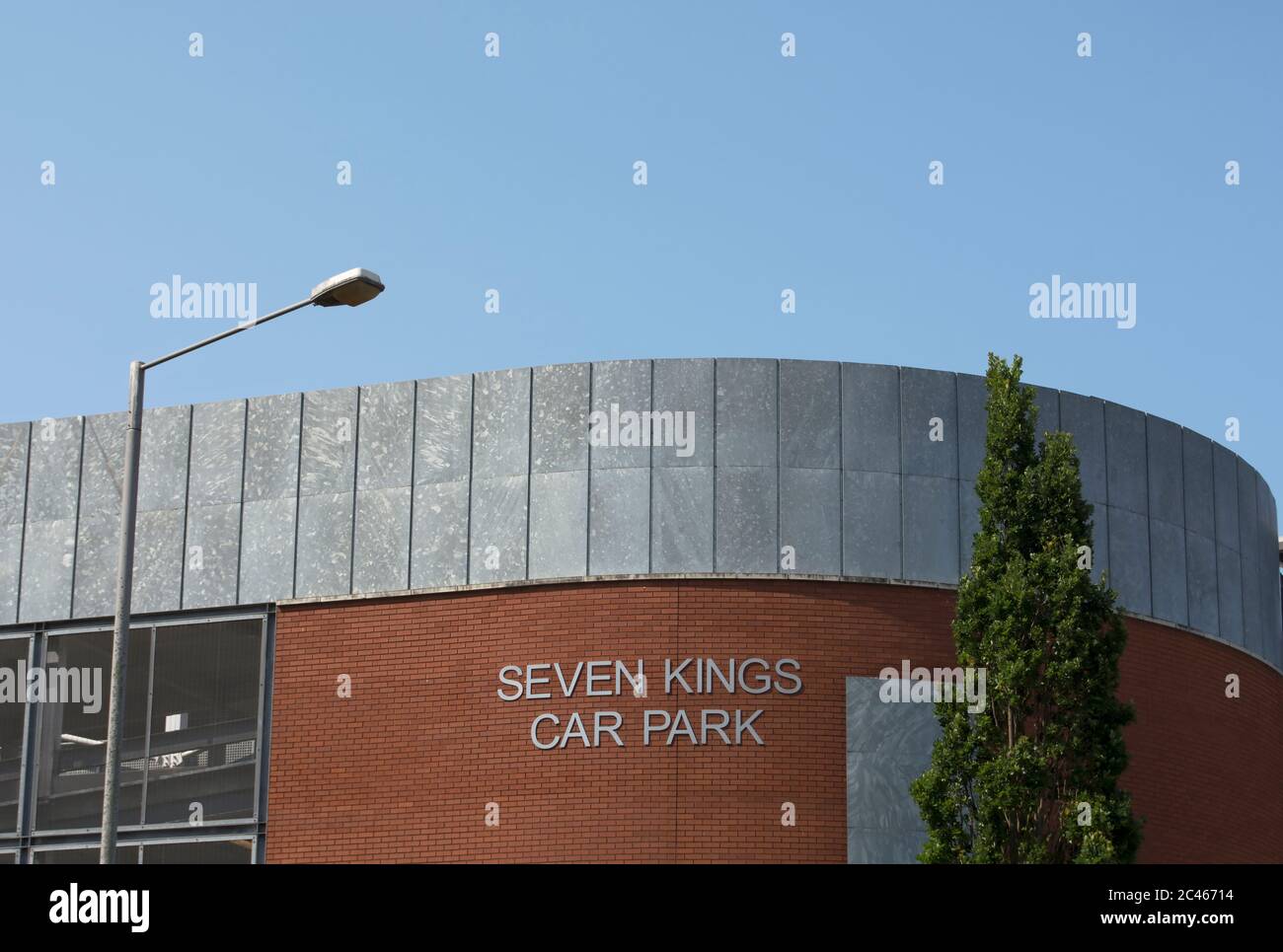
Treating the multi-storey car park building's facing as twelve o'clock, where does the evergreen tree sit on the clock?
The evergreen tree is roughly at 10 o'clock from the multi-storey car park building.
